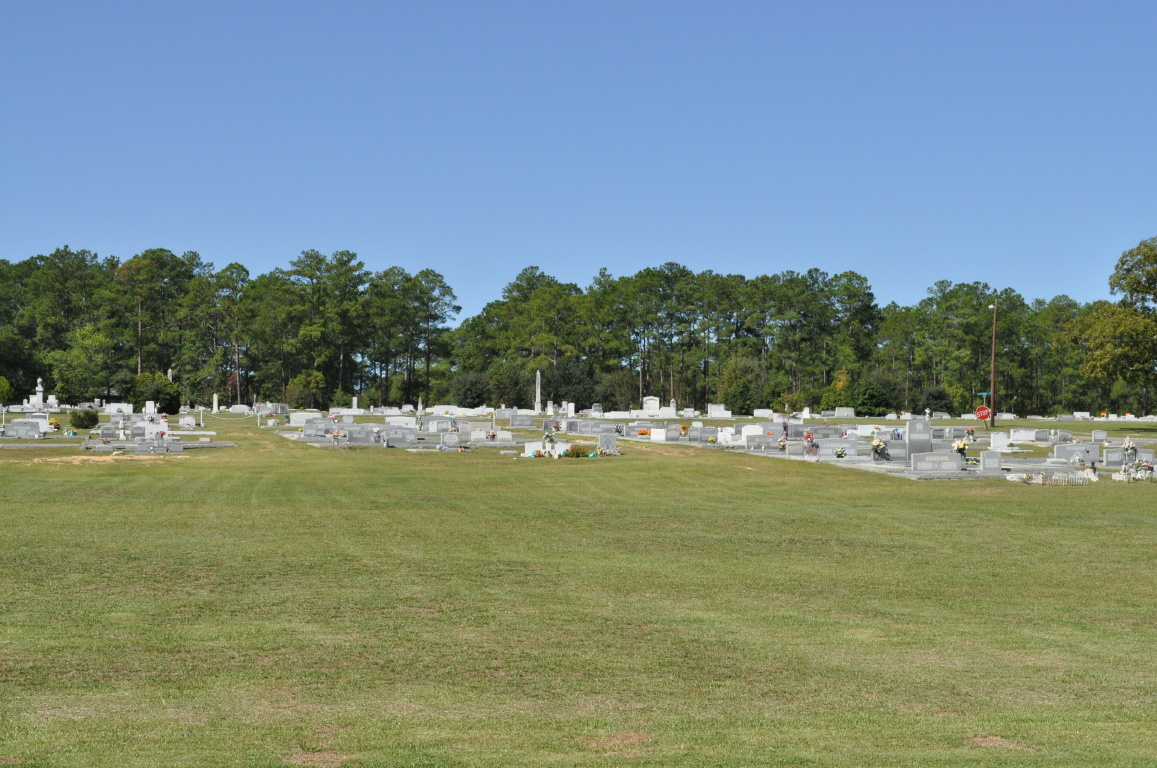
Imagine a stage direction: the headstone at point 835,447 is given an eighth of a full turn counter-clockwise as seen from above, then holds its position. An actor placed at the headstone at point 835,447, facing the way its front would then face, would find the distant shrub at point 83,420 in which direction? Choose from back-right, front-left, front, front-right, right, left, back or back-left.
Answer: back-right

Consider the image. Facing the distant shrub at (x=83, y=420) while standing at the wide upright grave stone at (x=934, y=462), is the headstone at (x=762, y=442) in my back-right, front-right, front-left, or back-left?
front-right

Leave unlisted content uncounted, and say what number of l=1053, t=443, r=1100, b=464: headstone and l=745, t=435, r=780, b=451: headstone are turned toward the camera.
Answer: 2

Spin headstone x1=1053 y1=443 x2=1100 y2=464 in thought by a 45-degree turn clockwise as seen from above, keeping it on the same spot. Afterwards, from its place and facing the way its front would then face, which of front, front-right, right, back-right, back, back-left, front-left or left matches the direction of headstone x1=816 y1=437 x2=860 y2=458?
front-right

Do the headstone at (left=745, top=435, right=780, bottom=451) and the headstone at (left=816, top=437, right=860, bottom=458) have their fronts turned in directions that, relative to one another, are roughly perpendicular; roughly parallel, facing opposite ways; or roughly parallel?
roughly parallel

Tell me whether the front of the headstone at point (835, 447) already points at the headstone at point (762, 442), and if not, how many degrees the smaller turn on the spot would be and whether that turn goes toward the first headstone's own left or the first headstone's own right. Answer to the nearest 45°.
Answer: approximately 135° to the first headstone's own right

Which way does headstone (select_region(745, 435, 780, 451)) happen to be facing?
toward the camera

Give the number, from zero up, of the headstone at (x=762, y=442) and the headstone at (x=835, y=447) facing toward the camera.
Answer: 2

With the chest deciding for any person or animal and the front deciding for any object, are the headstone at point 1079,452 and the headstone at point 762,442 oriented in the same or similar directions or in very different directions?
same or similar directions

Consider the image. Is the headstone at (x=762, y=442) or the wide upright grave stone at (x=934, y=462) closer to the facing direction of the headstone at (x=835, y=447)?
the wide upright grave stone

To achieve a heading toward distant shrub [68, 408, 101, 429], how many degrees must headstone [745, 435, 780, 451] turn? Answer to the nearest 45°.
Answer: approximately 90° to its right

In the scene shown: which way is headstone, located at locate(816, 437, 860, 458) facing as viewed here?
toward the camera
